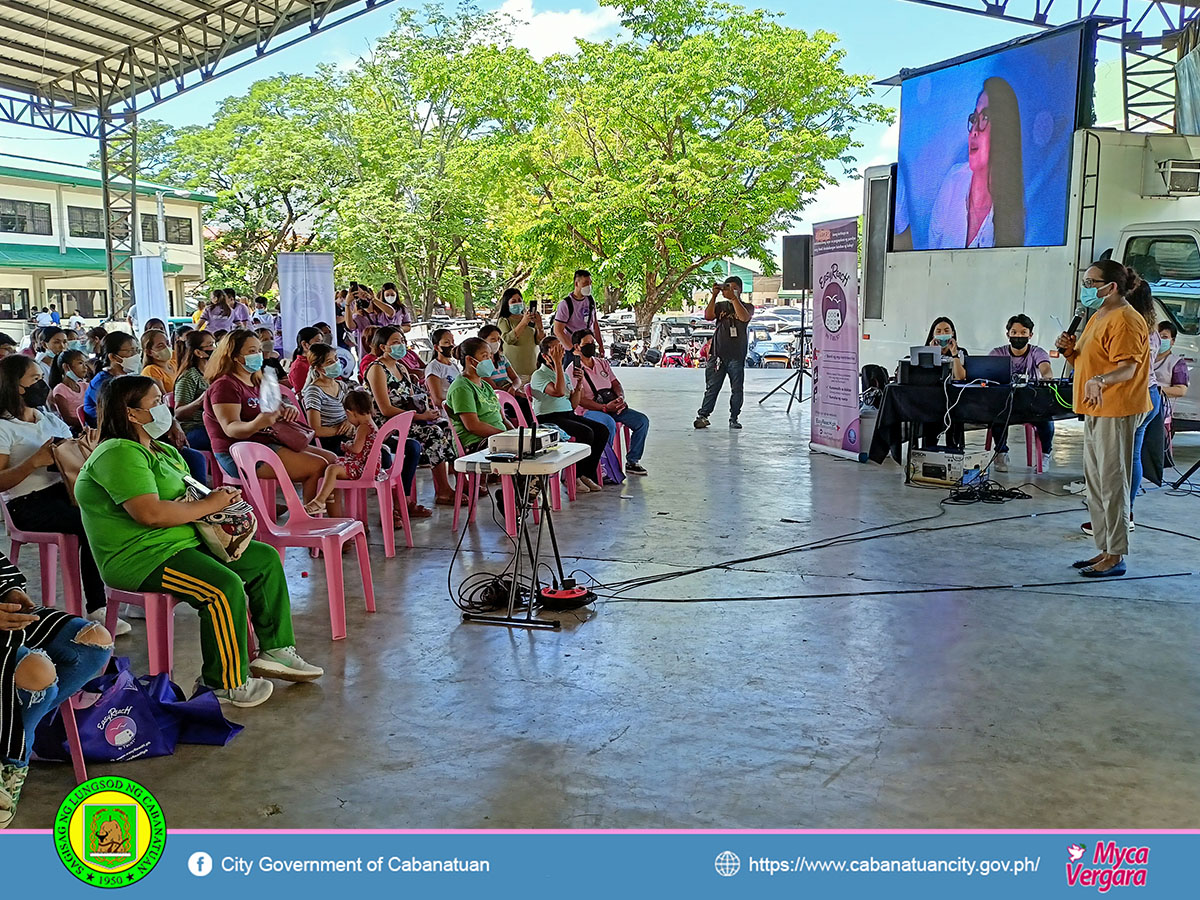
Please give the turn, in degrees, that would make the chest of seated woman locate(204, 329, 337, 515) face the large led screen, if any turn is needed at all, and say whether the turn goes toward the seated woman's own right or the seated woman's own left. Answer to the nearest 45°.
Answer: approximately 90° to the seated woman's own left

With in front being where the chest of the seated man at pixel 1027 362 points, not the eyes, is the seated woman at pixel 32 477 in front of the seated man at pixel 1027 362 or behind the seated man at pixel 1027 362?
in front

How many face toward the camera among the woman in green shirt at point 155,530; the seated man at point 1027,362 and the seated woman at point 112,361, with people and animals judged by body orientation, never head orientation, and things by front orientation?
1

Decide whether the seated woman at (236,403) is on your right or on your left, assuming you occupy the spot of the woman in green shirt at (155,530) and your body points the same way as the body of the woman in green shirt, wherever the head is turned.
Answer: on your left

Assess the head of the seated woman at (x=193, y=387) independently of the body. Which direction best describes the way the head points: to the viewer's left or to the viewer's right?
to the viewer's right

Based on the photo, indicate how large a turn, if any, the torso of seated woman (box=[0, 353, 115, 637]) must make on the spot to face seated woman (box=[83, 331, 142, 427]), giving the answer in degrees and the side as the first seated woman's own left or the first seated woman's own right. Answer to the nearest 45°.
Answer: approximately 90° to the first seated woman's own left

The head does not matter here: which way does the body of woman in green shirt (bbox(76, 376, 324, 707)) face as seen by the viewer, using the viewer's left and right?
facing to the right of the viewer

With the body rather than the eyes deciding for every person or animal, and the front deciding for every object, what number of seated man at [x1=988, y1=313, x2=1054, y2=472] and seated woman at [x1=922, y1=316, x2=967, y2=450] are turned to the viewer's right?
0

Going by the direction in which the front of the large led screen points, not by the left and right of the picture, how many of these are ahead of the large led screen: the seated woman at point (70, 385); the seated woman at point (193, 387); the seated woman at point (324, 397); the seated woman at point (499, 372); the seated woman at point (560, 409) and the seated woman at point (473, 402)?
6

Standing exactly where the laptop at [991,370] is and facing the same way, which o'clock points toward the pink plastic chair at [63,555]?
The pink plastic chair is roughly at 7 o'clock from the laptop.

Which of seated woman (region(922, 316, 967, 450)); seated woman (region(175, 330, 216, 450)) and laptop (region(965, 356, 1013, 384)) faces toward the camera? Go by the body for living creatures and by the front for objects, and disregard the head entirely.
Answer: seated woman (region(922, 316, 967, 450))

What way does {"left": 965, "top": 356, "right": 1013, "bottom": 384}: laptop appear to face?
away from the camera

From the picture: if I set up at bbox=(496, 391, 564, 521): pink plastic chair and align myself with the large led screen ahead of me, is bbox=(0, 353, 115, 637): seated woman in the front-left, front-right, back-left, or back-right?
back-right

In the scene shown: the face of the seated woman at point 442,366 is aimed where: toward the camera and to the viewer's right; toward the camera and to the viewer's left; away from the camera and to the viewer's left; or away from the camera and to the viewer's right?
toward the camera and to the viewer's right
